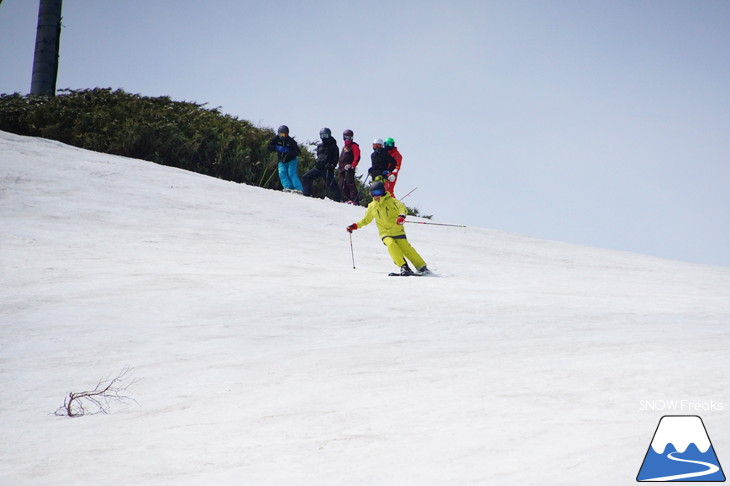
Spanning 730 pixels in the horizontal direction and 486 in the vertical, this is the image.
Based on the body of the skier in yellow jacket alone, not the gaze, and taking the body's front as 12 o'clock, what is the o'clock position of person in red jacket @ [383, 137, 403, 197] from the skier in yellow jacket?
The person in red jacket is roughly at 6 o'clock from the skier in yellow jacket.

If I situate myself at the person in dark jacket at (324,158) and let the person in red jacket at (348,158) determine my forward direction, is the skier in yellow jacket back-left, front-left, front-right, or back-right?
front-right

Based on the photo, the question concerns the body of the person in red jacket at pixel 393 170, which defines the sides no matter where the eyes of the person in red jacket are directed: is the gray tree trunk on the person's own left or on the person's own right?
on the person's own right

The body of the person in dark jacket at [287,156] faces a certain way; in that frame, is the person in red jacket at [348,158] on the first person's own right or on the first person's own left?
on the first person's own left

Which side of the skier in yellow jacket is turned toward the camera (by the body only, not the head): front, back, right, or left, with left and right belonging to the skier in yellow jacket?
front

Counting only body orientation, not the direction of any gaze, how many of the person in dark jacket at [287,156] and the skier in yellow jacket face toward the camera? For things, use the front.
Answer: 2

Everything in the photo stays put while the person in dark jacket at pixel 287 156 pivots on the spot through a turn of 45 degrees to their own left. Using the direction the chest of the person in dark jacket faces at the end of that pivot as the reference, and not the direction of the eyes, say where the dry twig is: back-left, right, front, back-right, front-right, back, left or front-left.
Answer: front-right

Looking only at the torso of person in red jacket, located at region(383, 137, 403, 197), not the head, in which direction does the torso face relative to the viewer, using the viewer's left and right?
facing the viewer and to the left of the viewer

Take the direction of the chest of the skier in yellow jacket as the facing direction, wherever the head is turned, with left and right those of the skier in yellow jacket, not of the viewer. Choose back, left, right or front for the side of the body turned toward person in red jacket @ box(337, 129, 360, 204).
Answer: back

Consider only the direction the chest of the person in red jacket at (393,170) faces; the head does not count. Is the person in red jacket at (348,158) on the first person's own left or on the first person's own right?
on the first person's own right

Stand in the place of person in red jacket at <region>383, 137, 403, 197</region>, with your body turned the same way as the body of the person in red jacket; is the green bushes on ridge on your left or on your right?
on your right

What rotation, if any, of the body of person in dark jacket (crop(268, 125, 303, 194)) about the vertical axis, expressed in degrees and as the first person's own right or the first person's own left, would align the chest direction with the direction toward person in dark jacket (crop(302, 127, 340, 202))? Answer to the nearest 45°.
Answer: approximately 90° to the first person's own left
